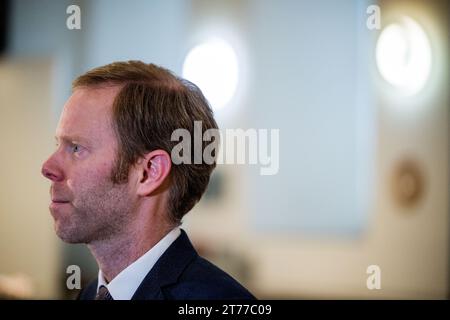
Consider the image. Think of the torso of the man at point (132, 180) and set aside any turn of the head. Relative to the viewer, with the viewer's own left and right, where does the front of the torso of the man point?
facing to the left of the viewer

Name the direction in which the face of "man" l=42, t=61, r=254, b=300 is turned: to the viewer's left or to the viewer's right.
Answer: to the viewer's left
